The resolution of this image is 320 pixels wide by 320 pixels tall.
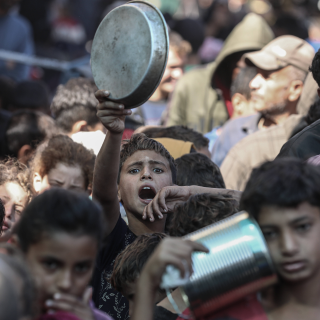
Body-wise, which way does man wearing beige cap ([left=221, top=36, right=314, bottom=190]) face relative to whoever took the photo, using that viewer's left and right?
facing to the left of the viewer
